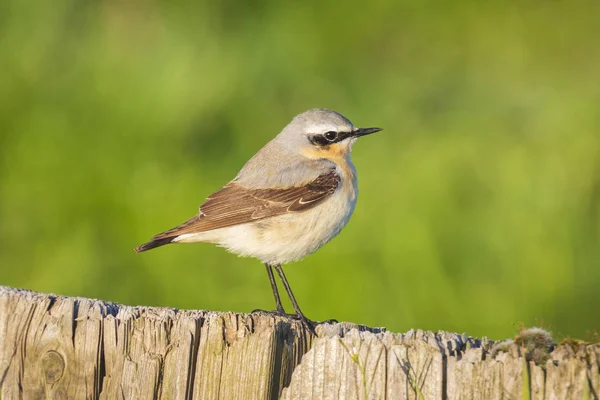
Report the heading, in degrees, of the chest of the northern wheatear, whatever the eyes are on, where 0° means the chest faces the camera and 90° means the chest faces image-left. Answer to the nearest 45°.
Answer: approximately 270°
